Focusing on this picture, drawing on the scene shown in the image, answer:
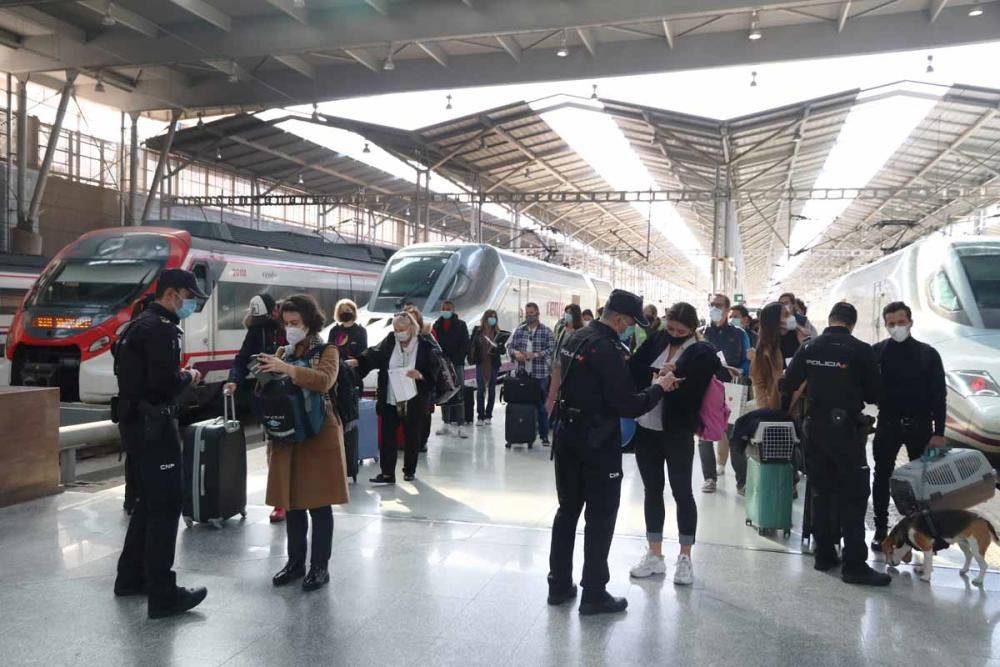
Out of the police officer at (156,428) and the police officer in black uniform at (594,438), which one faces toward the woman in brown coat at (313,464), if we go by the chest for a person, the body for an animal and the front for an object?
the police officer

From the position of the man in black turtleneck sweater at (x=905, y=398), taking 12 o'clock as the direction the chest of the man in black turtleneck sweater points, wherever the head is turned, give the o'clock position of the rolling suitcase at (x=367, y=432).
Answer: The rolling suitcase is roughly at 3 o'clock from the man in black turtleneck sweater.

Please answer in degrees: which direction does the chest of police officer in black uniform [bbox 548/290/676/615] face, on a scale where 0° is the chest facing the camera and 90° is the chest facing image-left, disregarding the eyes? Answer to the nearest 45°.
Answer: approximately 225°

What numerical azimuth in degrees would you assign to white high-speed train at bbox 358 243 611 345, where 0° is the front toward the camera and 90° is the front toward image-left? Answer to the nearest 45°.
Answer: approximately 45°

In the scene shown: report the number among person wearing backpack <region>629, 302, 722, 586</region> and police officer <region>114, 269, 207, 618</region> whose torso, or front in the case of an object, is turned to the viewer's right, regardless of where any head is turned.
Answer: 1

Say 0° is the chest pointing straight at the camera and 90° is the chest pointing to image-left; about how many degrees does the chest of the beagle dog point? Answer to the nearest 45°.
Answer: approximately 90°

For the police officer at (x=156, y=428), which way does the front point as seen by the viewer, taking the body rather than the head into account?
to the viewer's right

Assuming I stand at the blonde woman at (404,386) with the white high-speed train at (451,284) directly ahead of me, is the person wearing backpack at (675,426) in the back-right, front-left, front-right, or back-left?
back-right

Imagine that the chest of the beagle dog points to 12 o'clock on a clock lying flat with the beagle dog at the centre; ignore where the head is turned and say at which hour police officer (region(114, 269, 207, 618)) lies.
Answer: The police officer is roughly at 11 o'clock from the beagle dog.
